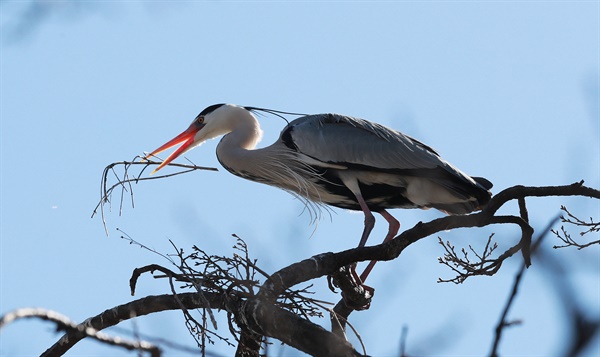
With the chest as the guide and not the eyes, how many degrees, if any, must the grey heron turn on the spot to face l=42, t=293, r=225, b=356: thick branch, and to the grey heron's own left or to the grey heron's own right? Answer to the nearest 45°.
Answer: approximately 45° to the grey heron's own left

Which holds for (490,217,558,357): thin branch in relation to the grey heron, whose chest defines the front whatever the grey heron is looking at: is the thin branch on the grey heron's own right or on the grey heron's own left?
on the grey heron's own left

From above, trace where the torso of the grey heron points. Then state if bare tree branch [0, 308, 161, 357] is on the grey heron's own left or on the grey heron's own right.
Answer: on the grey heron's own left

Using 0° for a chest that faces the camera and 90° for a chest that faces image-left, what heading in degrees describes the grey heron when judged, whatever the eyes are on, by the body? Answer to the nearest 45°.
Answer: approximately 90°
